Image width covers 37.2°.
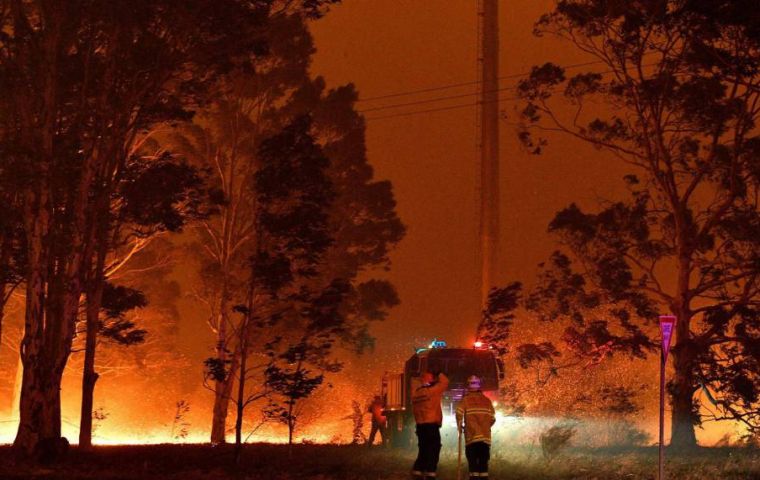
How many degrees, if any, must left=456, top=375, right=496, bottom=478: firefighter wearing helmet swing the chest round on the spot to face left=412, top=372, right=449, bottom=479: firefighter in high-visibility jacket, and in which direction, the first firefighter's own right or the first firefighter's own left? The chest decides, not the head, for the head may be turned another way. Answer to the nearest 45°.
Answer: approximately 45° to the first firefighter's own left

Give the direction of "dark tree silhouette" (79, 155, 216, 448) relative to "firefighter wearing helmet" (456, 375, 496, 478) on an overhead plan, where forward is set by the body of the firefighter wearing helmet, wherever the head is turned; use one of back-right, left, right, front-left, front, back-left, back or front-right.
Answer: front-left

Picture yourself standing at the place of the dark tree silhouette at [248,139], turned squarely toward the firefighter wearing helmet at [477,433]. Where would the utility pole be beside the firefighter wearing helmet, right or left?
left

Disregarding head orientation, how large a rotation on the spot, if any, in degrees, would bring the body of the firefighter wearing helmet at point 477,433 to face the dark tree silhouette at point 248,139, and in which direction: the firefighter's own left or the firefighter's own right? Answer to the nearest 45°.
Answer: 0° — they already face it

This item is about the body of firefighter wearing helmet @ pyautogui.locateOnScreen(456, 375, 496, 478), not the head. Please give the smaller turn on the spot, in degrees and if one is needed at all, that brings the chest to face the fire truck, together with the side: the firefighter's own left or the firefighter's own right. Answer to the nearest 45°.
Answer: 0° — they already face it

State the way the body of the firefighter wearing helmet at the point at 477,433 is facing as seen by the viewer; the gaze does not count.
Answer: away from the camera

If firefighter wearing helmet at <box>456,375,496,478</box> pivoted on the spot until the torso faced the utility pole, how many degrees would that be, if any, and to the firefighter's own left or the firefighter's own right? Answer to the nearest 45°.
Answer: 0° — they already face it

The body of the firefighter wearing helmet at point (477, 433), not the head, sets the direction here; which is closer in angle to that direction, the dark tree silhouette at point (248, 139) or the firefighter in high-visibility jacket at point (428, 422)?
the dark tree silhouette

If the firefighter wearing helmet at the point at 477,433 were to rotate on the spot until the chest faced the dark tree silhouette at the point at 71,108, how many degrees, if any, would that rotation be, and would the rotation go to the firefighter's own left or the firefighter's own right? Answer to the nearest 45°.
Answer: approximately 45° to the firefighter's own left

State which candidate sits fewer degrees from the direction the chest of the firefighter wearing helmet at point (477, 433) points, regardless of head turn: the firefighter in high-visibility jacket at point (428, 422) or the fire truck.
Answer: the fire truck
